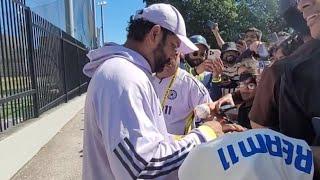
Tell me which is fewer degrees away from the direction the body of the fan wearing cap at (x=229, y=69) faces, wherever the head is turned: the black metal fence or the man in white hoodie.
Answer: the man in white hoodie

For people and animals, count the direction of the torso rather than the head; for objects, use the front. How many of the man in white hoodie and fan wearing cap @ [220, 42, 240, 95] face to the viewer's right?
1

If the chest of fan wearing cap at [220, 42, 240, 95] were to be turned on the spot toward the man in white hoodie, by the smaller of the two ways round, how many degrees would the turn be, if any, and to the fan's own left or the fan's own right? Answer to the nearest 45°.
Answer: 0° — they already face them

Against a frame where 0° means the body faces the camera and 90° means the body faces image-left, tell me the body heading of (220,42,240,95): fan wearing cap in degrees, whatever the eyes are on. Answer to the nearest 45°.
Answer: approximately 0°

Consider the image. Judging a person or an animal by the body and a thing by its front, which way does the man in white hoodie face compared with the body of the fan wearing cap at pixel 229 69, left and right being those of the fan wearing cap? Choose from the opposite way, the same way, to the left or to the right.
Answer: to the left

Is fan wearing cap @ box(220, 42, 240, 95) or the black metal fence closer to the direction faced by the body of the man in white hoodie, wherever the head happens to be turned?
the fan wearing cap

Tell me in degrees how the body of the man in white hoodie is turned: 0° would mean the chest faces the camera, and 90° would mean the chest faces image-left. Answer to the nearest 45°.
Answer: approximately 270°

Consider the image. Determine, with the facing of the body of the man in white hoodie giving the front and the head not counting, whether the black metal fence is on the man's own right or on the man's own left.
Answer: on the man's own left

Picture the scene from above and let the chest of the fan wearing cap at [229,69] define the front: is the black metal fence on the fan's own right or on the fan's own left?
on the fan's own right
